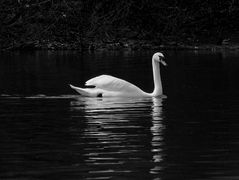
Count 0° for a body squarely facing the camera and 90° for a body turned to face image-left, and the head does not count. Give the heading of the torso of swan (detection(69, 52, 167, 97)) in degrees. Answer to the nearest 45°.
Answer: approximately 270°
